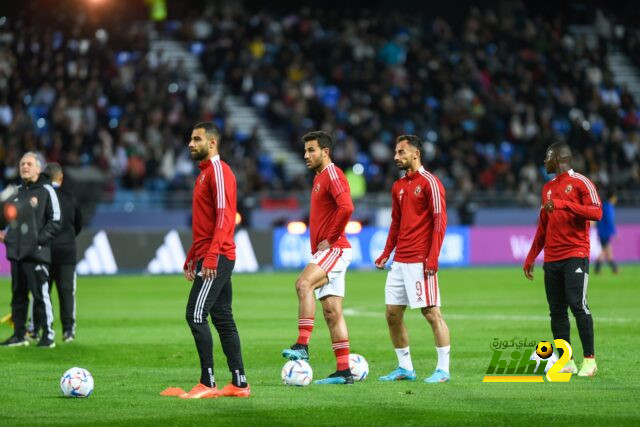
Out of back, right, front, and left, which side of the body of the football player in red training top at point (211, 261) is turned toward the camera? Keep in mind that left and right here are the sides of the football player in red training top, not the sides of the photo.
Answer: left

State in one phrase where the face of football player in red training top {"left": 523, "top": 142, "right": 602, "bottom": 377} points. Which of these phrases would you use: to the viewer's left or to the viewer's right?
to the viewer's left

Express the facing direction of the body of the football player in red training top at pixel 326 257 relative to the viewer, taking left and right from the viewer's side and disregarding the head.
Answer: facing to the left of the viewer

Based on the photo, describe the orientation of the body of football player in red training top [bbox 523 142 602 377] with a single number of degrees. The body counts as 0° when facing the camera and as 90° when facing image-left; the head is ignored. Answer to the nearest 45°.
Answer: approximately 45°

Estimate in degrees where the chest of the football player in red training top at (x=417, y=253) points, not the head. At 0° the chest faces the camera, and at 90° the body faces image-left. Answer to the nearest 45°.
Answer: approximately 45°

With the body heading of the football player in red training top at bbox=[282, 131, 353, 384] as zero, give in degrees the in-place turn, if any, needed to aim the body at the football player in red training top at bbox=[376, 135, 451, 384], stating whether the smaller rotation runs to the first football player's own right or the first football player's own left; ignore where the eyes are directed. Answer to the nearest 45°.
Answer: approximately 180°

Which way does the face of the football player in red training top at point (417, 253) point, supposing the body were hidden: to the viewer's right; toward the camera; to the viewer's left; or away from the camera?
to the viewer's left
